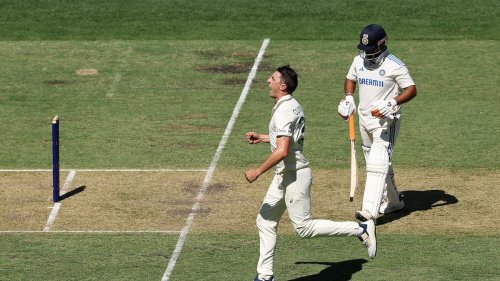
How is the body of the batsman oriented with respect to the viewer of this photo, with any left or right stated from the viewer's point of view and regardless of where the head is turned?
facing the viewer and to the left of the viewer

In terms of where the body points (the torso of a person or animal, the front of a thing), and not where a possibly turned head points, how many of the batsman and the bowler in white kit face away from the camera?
0

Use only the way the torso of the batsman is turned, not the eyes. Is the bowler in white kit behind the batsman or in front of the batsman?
in front

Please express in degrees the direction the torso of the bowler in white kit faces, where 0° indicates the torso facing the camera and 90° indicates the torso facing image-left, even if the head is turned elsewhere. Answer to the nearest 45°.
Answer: approximately 90°
